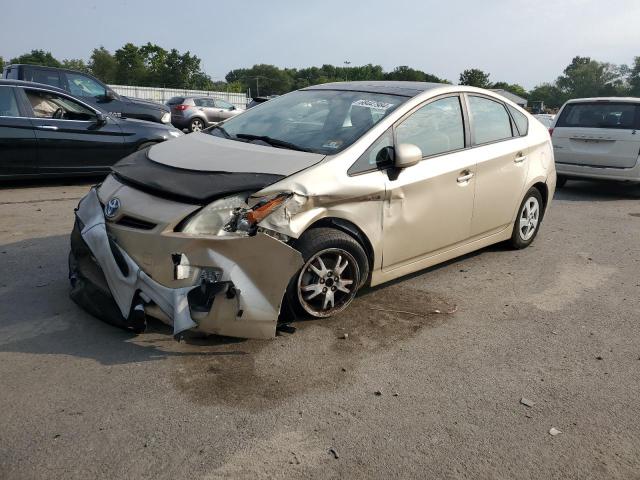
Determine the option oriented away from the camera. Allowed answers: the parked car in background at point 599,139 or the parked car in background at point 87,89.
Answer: the parked car in background at point 599,139

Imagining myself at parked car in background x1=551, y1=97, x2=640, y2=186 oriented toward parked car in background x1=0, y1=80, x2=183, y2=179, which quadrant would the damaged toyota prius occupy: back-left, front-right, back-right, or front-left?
front-left

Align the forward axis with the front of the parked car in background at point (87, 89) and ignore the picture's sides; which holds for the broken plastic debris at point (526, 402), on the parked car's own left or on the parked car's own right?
on the parked car's own right

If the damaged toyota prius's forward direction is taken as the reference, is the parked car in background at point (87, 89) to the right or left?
on its right

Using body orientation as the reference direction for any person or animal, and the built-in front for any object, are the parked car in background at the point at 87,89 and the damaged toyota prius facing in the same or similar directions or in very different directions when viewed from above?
very different directions

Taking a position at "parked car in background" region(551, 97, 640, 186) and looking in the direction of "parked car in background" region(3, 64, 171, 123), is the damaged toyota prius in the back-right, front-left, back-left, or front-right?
front-left

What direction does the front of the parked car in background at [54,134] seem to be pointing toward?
to the viewer's right

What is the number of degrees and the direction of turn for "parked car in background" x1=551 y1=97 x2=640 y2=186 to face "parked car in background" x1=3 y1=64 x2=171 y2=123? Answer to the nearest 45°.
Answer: approximately 90° to its left

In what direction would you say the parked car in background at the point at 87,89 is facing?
to the viewer's right

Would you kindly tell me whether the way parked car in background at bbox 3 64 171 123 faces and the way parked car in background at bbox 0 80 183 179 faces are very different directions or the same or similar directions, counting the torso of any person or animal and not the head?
same or similar directions

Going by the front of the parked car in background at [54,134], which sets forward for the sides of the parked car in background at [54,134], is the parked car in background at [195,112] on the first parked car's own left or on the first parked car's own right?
on the first parked car's own left

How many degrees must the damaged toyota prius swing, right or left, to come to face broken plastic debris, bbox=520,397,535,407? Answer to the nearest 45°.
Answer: approximately 90° to its left

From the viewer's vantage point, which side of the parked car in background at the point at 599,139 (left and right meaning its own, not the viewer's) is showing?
back

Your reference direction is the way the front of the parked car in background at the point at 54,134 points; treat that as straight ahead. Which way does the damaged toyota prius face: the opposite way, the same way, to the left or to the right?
the opposite way

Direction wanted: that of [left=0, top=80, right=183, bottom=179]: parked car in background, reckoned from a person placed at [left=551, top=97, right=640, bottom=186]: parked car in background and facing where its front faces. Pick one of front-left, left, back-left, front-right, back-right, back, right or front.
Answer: back-left

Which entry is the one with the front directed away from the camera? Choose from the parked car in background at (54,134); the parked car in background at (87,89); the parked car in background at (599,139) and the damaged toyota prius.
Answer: the parked car in background at (599,139)

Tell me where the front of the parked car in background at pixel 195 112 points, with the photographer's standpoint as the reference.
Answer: facing away from the viewer and to the right of the viewer

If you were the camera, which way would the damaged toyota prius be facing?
facing the viewer and to the left of the viewer
